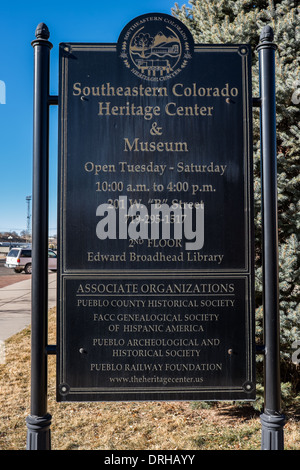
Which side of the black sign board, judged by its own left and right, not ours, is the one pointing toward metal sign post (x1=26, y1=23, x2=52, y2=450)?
right

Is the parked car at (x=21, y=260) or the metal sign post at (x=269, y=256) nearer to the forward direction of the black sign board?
the metal sign post

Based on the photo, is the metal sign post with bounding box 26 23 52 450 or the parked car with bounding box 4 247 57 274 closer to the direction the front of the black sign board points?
the metal sign post

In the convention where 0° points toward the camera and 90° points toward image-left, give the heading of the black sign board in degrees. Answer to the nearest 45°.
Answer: approximately 0°

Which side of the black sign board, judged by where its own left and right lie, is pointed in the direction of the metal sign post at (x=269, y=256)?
left

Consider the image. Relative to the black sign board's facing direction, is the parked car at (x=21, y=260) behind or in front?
behind

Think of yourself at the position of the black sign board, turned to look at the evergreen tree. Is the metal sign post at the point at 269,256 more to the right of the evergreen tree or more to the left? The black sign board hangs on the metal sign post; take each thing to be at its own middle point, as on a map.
right

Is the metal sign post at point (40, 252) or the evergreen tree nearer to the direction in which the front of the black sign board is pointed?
the metal sign post
